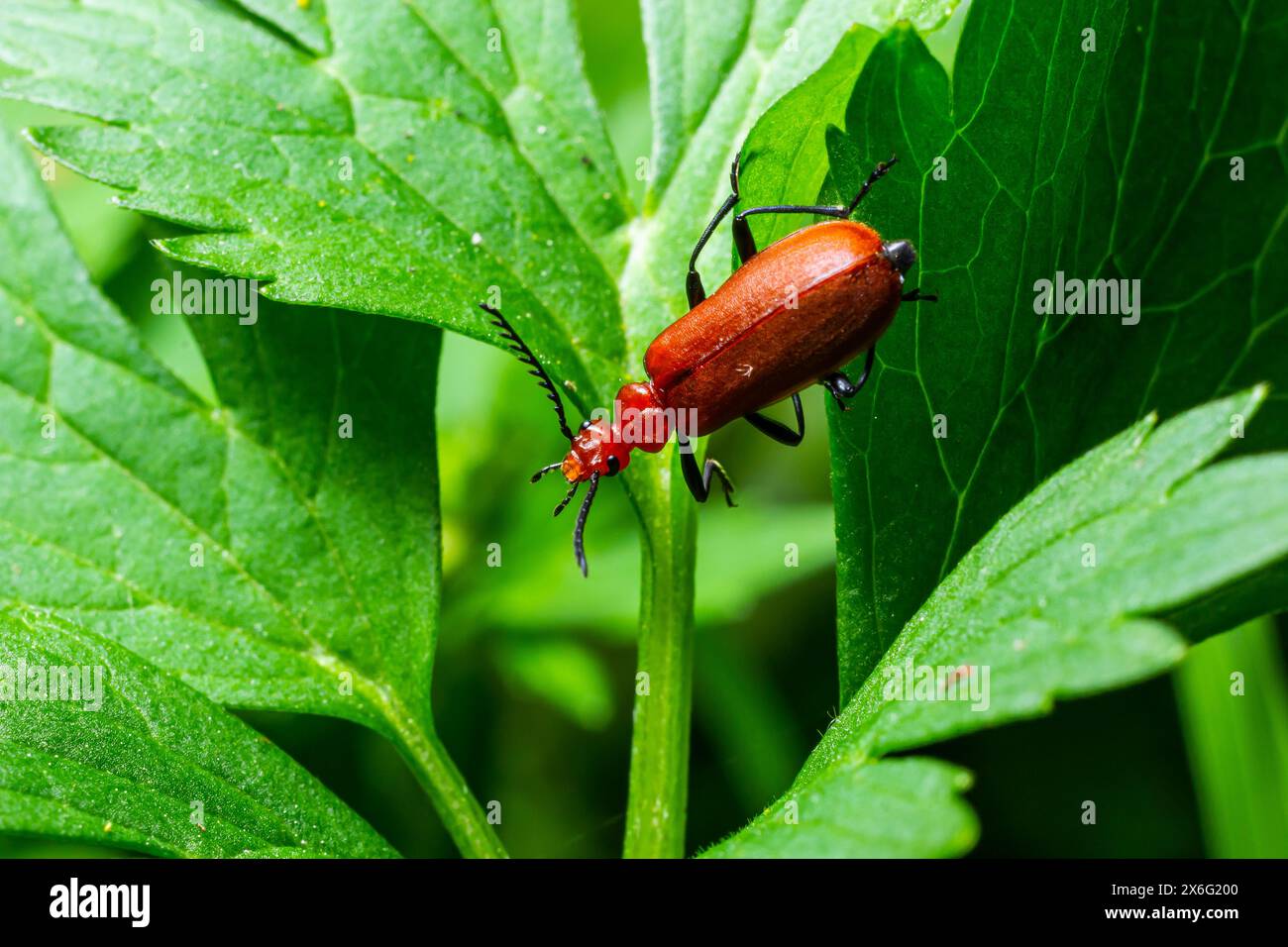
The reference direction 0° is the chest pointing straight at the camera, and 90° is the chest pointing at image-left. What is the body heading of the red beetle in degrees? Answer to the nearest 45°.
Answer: approximately 45°

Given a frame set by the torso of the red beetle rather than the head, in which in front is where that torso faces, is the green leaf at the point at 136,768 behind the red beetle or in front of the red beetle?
in front
